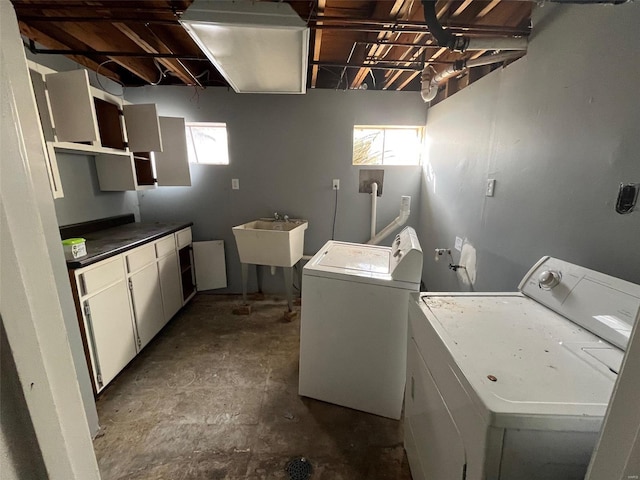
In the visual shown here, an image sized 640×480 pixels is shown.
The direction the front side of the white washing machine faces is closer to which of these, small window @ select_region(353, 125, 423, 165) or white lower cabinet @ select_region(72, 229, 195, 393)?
the white lower cabinet

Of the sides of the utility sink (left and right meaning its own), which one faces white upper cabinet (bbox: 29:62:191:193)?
right

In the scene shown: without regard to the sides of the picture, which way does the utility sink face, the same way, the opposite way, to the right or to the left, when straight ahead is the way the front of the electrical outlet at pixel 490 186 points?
to the left

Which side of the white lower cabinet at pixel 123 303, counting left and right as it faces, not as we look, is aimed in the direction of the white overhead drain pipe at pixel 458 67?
front

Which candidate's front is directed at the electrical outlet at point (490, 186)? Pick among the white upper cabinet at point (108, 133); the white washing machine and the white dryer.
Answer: the white upper cabinet

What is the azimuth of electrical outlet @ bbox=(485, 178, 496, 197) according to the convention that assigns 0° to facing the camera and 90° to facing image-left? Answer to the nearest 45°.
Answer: approximately 45°

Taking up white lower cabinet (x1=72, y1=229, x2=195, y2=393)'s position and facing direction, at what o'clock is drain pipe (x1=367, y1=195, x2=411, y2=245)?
The drain pipe is roughly at 11 o'clock from the white lower cabinet.

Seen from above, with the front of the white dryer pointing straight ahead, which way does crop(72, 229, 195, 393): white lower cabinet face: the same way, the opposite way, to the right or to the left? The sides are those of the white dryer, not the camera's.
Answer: the opposite way
